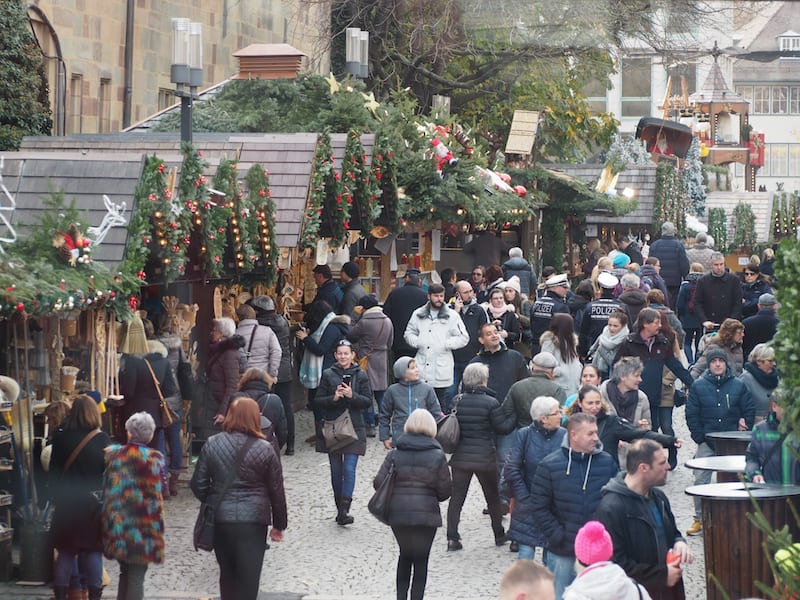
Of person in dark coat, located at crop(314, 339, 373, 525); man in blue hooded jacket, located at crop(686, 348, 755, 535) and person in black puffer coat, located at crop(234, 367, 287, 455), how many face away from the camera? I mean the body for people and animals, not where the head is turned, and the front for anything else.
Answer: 1

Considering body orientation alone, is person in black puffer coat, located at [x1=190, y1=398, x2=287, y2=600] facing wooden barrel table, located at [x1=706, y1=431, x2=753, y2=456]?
no

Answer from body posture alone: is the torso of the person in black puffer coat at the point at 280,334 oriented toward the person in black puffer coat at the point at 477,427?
no

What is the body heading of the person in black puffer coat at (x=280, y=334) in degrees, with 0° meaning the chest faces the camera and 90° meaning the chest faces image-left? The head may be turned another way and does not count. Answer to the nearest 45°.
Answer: approximately 135°

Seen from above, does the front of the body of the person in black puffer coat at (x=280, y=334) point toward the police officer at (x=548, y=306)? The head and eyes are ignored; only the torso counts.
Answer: no

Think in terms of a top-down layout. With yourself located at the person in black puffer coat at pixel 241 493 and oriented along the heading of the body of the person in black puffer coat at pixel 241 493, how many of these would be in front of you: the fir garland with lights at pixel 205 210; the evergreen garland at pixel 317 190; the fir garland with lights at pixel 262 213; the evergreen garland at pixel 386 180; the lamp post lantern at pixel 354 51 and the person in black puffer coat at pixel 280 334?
6

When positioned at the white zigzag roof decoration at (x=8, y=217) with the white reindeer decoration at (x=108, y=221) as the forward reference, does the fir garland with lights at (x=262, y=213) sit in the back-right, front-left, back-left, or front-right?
front-left

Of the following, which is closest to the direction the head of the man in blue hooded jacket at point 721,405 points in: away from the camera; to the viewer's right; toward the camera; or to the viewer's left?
toward the camera

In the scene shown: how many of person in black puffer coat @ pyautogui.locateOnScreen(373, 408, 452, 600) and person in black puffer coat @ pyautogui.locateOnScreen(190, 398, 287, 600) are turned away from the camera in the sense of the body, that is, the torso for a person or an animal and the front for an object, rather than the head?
2

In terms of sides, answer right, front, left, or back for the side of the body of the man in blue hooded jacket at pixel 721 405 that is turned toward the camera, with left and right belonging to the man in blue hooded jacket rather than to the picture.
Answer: front

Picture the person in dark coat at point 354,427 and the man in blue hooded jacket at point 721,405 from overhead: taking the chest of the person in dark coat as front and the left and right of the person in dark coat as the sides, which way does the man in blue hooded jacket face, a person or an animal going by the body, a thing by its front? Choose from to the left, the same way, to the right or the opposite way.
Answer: the same way

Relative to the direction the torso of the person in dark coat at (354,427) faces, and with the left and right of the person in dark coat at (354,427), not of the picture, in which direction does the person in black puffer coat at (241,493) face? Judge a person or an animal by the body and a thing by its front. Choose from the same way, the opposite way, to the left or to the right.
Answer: the opposite way

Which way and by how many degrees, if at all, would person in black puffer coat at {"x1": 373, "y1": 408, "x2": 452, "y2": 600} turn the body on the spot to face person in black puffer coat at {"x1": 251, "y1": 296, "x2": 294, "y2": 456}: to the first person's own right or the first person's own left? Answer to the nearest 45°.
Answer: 0° — they already face them

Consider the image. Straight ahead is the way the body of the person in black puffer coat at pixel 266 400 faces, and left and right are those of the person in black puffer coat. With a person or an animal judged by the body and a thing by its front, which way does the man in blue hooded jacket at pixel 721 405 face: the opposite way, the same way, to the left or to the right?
the opposite way

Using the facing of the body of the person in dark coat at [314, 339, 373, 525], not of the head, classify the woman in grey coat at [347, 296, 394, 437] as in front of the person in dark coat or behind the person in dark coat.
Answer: behind

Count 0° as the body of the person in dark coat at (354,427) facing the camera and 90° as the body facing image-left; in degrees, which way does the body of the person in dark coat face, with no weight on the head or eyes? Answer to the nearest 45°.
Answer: approximately 0°

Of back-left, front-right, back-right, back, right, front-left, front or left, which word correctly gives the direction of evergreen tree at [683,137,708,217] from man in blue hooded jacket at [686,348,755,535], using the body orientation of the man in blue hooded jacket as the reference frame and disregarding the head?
back

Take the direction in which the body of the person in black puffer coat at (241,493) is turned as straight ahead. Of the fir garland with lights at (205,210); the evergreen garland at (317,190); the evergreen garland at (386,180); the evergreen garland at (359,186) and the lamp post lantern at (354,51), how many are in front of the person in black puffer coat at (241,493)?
5
